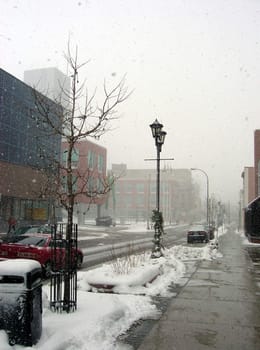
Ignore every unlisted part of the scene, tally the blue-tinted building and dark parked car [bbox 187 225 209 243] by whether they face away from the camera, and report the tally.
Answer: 1

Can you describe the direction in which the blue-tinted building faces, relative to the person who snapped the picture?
facing the viewer and to the right of the viewer

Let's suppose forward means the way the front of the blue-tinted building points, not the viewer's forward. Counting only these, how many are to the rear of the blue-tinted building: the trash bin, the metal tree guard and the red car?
0

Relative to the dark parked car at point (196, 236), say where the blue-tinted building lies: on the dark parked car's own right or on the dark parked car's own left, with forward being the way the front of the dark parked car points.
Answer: on the dark parked car's own left

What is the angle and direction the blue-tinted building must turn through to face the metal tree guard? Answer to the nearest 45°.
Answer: approximately 45° to its right

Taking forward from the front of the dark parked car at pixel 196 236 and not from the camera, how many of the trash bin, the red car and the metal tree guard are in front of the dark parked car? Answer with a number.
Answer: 0

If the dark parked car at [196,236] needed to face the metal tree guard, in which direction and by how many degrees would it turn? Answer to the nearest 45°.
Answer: approximately 180°

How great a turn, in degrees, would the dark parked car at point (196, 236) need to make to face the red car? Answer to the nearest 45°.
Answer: approximately 180°

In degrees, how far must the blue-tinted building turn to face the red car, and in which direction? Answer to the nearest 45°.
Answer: approximately 45° to its right

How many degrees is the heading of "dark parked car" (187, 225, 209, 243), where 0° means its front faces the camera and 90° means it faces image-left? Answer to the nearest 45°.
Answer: approximately 180°

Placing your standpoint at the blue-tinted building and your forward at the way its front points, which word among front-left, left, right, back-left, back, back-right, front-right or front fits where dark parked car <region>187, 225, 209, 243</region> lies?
front

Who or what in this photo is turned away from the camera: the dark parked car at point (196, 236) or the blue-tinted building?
the dark parked car
